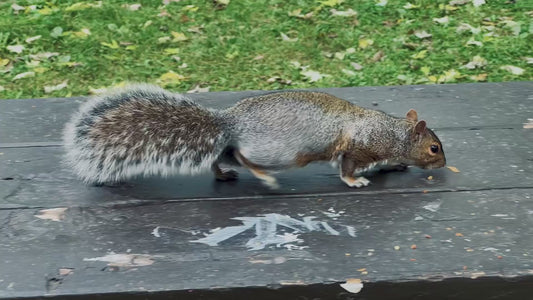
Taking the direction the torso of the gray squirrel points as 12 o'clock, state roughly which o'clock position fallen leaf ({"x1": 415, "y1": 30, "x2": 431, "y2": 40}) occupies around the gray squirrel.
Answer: The fallen leaf is roughly at 10 o'clock from the gray squirrel.

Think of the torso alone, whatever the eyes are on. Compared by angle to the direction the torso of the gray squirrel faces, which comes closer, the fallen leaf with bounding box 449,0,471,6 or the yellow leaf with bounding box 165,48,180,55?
the fallen leaf

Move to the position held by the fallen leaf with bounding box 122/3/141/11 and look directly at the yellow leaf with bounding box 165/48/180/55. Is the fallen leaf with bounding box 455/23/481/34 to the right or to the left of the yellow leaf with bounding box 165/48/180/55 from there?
left

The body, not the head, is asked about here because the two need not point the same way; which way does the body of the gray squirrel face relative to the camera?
to the viewer's right

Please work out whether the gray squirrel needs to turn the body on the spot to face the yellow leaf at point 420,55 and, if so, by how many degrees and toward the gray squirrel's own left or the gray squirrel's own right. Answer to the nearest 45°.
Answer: approximately 45° to the gray squirrel's own left
